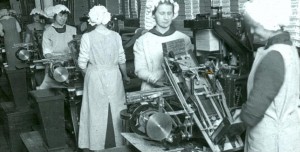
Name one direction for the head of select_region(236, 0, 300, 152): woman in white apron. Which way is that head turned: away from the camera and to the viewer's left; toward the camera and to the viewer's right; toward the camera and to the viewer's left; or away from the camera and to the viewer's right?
away from the camera and to the viewer's left

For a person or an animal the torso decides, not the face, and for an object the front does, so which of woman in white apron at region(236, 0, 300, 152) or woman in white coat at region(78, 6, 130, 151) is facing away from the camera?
woman in white coat at region(78, 6, 130, 151)

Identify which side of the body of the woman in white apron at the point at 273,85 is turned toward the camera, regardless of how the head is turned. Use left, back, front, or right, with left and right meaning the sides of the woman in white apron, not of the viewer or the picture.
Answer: left

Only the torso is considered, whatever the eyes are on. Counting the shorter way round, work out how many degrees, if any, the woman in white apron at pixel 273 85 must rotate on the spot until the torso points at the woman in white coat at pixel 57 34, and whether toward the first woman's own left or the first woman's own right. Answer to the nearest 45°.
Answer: approximately 45° to the first woman's own right

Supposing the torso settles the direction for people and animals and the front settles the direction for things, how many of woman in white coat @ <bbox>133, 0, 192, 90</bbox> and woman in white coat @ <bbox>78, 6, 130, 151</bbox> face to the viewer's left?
0

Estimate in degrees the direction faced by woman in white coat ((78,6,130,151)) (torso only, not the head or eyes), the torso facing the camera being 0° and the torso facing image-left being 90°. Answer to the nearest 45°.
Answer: approximately 180°

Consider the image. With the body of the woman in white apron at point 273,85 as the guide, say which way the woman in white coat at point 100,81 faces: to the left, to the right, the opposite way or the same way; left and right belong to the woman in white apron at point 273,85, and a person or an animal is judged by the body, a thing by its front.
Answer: to the right

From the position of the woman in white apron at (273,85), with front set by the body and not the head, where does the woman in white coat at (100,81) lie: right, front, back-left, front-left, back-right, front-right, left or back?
front-right

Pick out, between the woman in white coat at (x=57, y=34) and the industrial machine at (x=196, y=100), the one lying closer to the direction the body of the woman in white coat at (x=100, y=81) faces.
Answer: the woman in white coat

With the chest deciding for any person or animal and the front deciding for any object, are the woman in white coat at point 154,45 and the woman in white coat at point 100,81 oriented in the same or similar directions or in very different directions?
very different directions

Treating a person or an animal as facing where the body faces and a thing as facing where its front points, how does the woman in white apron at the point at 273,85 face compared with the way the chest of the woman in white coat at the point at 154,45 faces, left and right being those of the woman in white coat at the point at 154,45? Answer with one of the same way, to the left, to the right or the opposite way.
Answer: to the right
